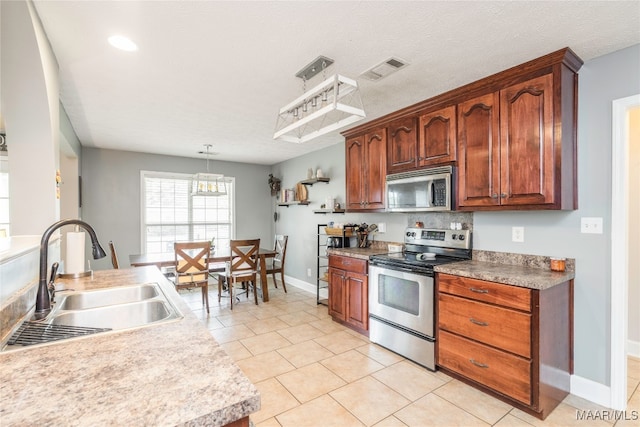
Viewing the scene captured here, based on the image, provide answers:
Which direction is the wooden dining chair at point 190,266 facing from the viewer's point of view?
away from the camera

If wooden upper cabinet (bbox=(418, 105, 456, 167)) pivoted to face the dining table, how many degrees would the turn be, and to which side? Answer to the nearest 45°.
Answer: approximately 45° to its right

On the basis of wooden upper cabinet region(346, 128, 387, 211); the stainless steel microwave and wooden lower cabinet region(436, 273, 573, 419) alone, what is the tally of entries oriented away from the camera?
0

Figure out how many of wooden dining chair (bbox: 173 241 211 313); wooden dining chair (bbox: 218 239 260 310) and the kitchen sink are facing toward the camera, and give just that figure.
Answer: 0

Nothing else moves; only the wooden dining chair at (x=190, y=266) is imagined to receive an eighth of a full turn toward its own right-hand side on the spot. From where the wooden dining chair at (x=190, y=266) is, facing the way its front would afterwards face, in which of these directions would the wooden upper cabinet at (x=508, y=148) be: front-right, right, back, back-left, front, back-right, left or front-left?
right

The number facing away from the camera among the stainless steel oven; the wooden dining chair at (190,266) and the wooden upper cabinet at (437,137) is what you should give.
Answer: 1

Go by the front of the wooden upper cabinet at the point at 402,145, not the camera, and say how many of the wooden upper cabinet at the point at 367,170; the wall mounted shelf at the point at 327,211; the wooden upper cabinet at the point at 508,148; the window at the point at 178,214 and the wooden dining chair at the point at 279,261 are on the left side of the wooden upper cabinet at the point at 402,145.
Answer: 1

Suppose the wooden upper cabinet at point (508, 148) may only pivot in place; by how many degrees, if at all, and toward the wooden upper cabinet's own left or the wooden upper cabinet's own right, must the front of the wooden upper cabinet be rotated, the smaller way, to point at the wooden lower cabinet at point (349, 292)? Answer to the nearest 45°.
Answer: approximately 45° to the wooden upper cabinet's own right

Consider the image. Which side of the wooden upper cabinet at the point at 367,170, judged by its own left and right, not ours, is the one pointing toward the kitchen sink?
front

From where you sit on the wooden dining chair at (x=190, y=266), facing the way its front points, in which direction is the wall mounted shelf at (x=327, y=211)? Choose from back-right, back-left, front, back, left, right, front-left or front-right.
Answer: right

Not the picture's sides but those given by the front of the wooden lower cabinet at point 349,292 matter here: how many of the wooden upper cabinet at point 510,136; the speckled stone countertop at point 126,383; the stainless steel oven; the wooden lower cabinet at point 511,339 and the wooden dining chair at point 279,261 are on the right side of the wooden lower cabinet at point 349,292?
1

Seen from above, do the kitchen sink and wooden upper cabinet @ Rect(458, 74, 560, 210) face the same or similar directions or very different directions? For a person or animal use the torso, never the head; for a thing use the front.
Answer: very different directions

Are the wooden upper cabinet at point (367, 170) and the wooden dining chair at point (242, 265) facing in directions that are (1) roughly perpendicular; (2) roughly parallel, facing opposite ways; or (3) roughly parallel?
roughly perpendicular

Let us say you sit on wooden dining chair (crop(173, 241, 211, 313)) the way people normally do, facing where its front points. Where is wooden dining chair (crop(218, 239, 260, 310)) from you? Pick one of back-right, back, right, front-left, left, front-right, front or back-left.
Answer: right

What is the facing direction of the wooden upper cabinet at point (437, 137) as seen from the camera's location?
facing the viewer and to the left of the viewer

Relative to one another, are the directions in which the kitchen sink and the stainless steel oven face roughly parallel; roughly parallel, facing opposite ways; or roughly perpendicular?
roughly parallel, facing opposite ways
